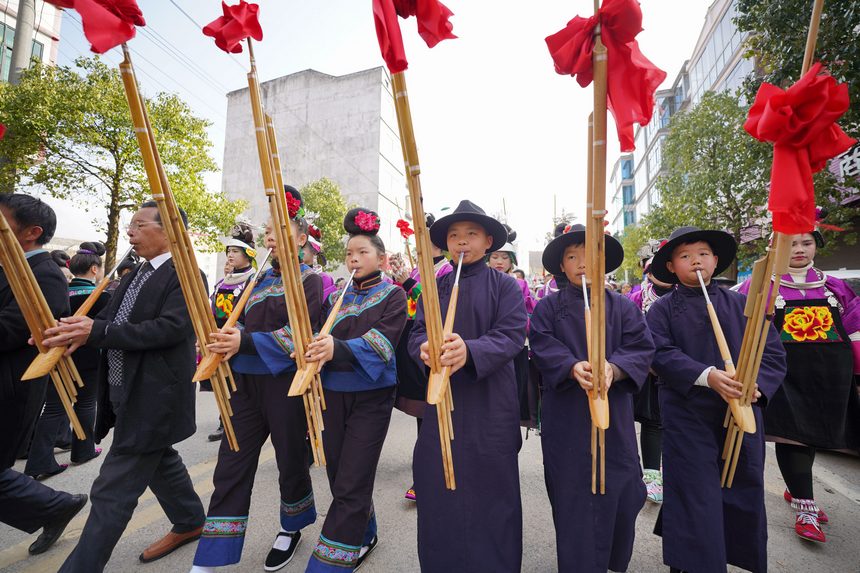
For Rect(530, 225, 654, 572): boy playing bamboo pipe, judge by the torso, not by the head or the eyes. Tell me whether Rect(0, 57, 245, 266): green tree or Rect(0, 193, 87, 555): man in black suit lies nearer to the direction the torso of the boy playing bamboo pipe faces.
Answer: the man in black suit

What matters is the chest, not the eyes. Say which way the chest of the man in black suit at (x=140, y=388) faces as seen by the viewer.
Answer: to the viewer's left

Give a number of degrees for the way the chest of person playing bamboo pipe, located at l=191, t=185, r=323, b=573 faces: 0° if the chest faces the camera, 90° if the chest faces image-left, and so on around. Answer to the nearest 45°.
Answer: approximately 45°

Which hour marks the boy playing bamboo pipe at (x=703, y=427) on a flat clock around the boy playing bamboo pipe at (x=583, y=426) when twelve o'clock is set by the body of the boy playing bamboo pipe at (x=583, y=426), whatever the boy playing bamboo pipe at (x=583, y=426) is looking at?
the boy playing bamboo pipe at (x=703, y=427) is roughly at 8 o'clock from the boy playing bamboo pipe at (x=583, y=426).

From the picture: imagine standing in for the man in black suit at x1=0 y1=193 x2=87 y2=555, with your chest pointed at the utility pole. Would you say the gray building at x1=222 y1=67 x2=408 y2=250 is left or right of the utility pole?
right

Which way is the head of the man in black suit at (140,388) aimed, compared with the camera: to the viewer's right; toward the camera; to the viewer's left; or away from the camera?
to the viewer's left

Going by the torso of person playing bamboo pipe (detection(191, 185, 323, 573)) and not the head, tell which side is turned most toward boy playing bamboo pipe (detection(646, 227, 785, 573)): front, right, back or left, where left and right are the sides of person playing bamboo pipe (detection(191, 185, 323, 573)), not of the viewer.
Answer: left
